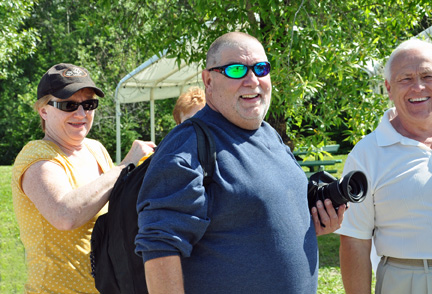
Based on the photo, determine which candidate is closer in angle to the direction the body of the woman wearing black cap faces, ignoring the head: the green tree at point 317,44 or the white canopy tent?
the green tree

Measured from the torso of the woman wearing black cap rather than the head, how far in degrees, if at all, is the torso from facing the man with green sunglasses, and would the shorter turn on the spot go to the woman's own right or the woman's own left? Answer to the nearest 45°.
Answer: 0° — they already face them

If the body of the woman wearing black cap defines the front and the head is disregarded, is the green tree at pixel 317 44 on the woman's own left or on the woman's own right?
on the woman's own left

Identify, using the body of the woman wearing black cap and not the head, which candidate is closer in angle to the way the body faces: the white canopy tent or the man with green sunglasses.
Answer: the man with green sunglasses

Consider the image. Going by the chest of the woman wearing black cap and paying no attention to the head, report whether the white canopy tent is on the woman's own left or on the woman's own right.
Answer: on the woman's own left

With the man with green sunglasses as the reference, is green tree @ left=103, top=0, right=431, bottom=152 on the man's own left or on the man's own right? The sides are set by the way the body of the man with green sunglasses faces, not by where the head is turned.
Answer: on the man's own left

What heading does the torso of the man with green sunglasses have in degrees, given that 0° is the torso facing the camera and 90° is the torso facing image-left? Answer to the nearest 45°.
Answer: approximately 315°
